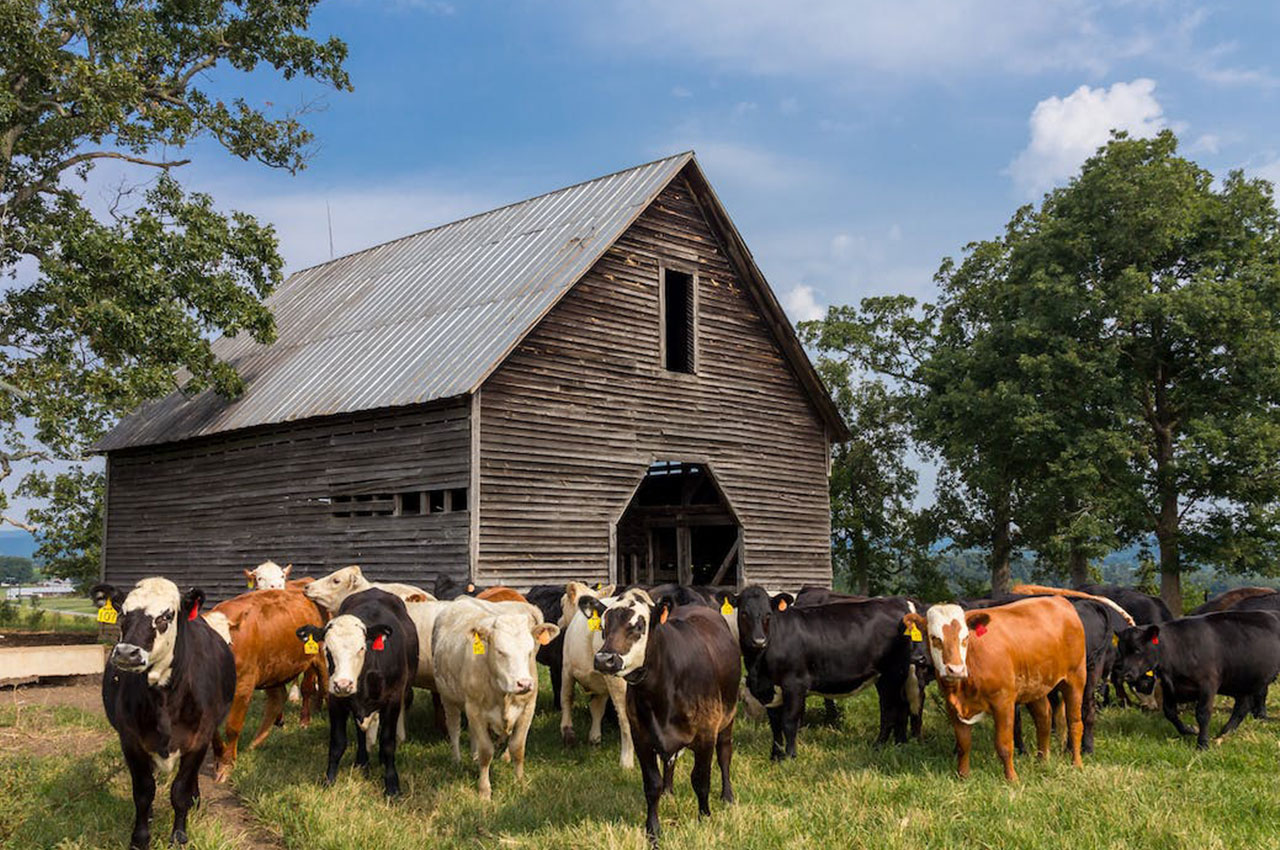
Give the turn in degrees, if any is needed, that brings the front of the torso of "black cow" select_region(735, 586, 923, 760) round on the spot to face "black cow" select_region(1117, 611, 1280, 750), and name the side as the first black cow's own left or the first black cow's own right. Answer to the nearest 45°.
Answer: approximately 135° to the first black cow's own left

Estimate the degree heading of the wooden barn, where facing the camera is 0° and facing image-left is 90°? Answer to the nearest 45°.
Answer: approximately 315°

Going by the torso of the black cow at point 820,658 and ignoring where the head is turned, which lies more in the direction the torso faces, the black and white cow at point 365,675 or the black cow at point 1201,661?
the black and white cow

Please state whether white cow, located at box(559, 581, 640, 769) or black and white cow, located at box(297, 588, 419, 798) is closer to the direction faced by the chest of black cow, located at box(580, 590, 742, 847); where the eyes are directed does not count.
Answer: the black and white cow

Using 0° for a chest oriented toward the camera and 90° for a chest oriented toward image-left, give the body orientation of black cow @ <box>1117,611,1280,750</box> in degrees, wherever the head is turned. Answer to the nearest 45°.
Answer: approximately 45°

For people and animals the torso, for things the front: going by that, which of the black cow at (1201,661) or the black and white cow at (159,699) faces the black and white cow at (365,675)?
the black cow
